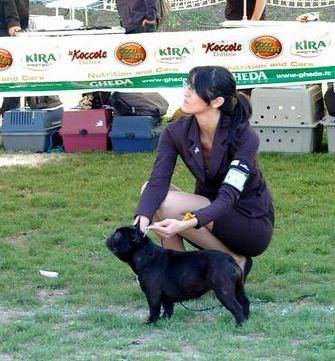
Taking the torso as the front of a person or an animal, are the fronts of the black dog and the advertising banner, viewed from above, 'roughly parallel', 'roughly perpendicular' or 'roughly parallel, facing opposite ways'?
roughly perpendicular

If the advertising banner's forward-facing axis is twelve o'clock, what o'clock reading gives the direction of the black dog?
The black dog is roughly at 12 o'clock from the advertising banner.

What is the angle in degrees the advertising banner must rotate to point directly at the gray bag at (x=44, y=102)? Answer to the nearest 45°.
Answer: approximately 135° to its right

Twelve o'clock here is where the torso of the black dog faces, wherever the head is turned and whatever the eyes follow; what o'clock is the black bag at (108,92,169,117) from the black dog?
The black bag is roughly at 3 o'clock from the black dog.

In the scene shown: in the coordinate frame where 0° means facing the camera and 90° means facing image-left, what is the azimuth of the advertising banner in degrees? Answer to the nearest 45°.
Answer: approximately 0°

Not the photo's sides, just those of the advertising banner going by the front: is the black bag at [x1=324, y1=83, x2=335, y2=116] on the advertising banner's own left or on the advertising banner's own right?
on the advertising banner's own left

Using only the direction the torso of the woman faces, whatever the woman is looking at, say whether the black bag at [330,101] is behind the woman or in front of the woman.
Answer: behind

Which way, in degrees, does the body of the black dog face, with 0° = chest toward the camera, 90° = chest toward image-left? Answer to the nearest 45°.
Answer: approximately 90°

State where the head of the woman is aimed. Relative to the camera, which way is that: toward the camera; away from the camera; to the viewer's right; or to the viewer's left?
to the viewer's left

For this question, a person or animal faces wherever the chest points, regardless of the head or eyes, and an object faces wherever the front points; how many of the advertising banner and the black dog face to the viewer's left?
1

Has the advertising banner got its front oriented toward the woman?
yes

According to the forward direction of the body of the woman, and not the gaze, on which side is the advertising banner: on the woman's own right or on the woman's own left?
on the woman's own right
